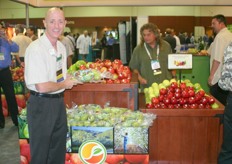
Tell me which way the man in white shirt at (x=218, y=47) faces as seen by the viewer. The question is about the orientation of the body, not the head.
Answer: to the viewer's left

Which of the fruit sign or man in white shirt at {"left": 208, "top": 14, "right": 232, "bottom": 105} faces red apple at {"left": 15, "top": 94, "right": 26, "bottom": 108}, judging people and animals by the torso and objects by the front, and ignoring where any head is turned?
the man in white shirt

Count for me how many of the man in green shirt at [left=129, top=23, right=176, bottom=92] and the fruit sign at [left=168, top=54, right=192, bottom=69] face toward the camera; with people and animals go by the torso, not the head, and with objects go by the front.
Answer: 2

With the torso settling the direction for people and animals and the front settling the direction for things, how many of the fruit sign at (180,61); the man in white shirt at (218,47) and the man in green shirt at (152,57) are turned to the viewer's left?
1

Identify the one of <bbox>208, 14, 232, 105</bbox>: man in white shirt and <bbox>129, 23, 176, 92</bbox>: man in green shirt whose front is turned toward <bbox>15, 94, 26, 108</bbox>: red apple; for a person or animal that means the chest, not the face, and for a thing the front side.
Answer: the man in white shirt

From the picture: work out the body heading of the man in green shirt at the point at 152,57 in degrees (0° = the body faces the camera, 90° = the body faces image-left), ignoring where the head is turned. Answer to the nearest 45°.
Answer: approximately 0°

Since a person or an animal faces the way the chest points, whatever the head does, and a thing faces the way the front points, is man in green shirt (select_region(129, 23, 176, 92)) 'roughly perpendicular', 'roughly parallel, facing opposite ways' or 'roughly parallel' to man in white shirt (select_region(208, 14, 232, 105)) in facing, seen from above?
roughly perpendicular

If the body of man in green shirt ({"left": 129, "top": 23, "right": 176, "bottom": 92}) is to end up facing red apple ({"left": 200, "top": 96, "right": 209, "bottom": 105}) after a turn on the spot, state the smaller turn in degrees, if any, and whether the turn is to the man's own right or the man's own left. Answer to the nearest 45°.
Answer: approximately 45° to the man's own left

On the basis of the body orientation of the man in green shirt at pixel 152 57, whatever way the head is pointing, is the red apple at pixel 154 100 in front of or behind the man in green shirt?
in front

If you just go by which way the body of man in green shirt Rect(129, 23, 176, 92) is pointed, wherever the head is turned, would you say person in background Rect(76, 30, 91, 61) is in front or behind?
behind
